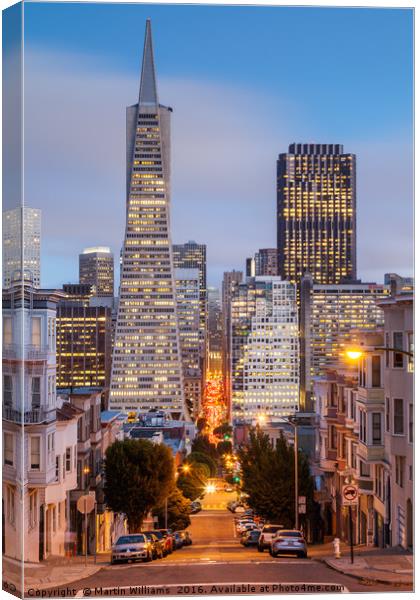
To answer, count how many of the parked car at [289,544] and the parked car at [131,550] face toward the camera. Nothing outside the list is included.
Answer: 1

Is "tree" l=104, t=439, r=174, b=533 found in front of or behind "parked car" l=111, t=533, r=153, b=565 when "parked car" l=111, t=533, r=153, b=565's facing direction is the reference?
behind

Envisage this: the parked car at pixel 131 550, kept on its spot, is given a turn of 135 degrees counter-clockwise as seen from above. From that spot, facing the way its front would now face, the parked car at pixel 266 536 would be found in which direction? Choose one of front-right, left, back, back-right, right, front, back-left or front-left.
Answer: front

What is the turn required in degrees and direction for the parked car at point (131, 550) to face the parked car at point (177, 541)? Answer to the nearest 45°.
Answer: approximately 180°

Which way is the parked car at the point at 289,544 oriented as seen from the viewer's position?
away from the camera

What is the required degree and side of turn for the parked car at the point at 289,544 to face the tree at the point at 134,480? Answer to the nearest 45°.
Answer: approximately 45° to its left

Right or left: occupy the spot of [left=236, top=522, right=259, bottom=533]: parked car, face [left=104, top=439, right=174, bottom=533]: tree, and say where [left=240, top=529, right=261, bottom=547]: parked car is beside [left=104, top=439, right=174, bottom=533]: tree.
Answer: left

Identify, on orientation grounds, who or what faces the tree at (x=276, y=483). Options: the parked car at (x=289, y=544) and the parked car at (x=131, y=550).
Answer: the parked car at (x=289, y=544)

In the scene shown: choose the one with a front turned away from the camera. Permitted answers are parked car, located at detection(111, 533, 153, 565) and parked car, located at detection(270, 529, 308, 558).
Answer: parked car, located at detection(270, 529, 308, 558)

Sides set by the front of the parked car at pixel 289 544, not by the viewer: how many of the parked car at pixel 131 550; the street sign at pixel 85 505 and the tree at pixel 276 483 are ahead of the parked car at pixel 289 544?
1

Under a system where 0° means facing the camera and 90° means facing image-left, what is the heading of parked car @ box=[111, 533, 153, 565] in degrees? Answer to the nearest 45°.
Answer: approximately 0°

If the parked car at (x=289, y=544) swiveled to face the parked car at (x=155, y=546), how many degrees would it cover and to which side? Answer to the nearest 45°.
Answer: approximately 90° to its left

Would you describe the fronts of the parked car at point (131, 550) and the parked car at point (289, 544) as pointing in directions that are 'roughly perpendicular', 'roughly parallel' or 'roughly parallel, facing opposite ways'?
roughly parallel, facing opposite ways
